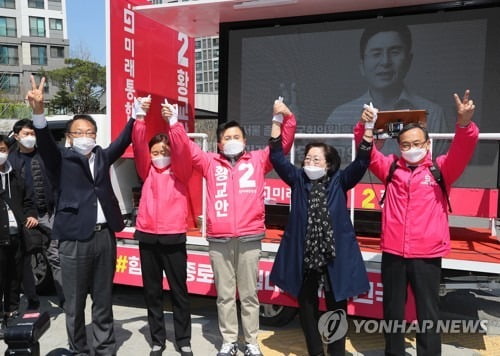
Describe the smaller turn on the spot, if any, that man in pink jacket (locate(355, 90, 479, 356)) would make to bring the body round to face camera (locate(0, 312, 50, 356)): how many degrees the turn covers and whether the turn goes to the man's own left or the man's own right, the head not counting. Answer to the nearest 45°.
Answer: approximately 45° to the man's own right

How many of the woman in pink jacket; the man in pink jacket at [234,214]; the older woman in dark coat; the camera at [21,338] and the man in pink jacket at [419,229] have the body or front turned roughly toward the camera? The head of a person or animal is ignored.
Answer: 4

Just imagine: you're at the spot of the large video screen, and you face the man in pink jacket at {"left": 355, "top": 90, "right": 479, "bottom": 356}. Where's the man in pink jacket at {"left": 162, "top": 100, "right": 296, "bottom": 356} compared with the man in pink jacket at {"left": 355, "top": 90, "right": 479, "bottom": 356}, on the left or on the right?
right

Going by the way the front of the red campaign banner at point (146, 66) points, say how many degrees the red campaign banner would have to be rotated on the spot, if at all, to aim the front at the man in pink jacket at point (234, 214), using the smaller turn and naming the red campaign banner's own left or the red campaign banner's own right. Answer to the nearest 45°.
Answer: approximately 45° to the red campaign banner's own right

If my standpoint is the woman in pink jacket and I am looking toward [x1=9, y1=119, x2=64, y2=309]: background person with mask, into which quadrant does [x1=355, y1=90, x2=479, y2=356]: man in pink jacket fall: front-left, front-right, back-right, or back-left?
back-right

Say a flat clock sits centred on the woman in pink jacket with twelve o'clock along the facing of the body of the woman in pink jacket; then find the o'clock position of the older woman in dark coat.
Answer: The older woman in dark coat is roughly at 10 o'clock from the woman in pink jacket.
